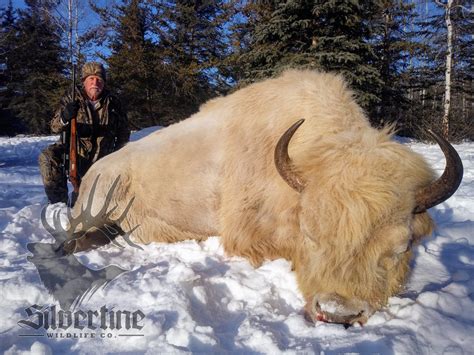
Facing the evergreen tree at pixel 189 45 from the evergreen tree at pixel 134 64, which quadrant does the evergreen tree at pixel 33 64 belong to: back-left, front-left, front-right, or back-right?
back-left

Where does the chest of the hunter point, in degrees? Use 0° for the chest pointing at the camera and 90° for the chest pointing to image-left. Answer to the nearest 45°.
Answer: approximately 0°

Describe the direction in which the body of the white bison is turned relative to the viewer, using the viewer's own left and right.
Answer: facing the viewer and to the right of the viewer

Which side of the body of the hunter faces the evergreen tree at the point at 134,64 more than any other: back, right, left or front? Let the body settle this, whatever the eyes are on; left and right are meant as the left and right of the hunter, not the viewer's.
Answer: back

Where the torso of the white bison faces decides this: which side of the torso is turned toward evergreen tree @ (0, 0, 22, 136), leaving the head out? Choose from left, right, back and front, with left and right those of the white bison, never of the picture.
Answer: back

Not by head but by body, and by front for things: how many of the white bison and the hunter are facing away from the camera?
0

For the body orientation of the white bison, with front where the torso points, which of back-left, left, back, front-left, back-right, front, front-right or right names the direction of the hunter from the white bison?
back

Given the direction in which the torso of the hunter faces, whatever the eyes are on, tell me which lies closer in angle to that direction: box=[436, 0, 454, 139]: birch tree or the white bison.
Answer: the white bison
